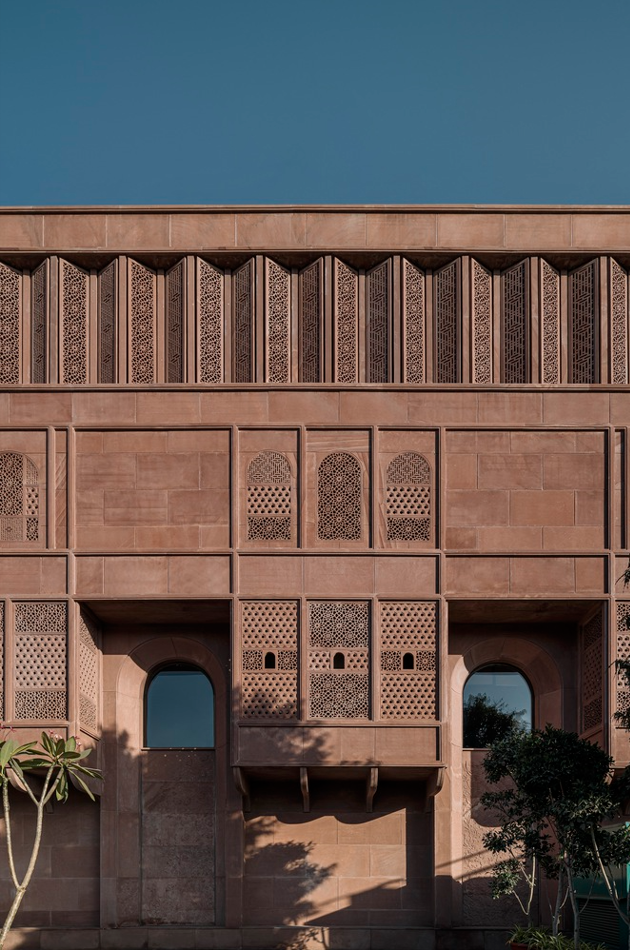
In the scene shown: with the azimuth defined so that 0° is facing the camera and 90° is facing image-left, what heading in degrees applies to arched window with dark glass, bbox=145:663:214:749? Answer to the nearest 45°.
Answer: approximately 0°

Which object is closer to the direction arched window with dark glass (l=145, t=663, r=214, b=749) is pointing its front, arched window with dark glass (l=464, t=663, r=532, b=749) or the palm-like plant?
the palm-like plant

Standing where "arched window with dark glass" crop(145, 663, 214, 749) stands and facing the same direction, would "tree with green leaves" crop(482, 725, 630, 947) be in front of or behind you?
in front

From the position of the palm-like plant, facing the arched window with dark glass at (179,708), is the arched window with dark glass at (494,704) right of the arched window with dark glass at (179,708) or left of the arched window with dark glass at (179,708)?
right

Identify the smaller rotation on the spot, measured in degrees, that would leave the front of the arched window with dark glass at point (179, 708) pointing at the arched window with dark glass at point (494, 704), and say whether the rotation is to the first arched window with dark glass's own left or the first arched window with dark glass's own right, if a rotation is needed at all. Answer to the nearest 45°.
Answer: approximately 90° to the first arched window with dark glass's own left

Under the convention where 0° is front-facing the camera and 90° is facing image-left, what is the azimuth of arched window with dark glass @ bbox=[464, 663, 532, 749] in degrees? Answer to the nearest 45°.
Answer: approximately 0°
